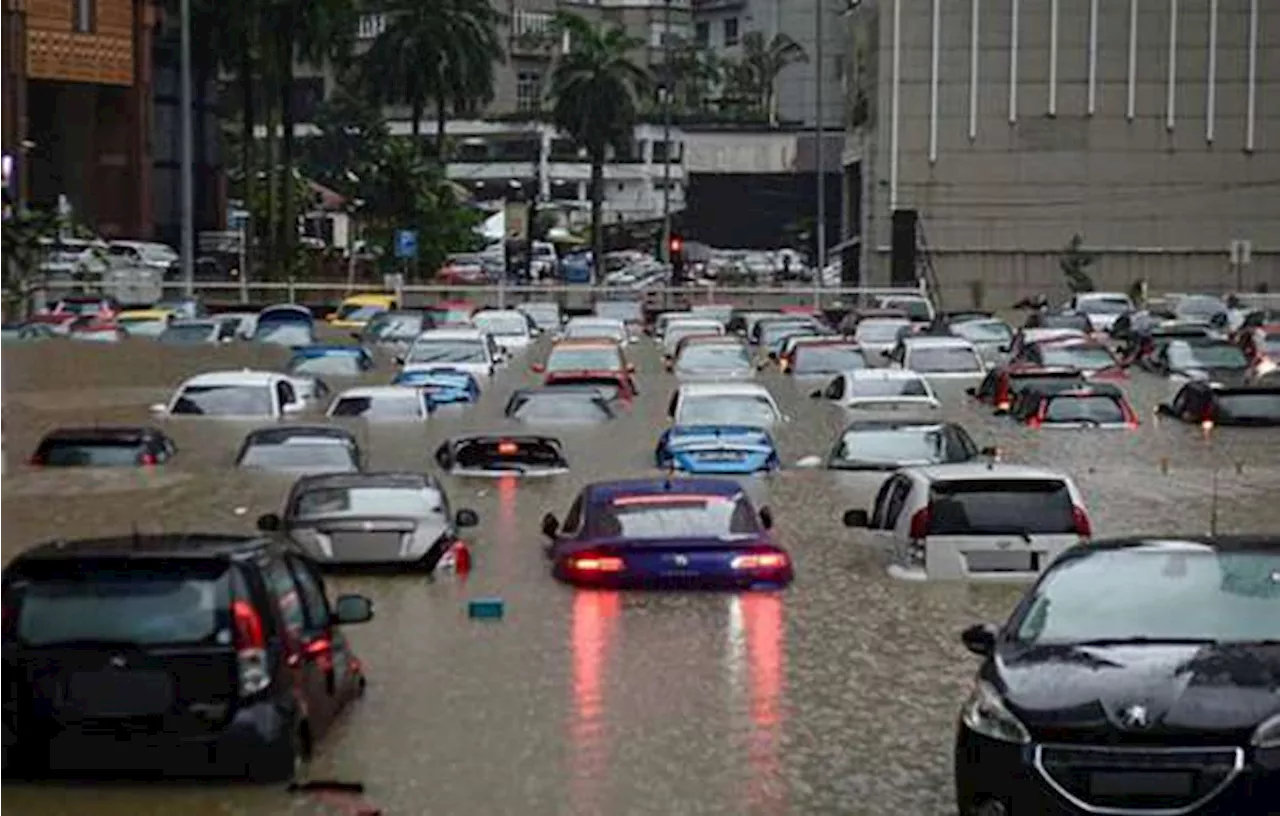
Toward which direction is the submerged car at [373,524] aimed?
away from the camera

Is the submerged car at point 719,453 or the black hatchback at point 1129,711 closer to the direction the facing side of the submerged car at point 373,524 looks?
the submerged car

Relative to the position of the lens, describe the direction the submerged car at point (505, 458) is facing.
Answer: facing away from the viewer

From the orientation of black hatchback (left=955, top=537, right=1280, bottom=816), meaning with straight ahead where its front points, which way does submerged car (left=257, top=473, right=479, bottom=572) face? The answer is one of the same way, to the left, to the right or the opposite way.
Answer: the opposite way

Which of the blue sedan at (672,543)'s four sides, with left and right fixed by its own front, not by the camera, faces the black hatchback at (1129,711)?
back

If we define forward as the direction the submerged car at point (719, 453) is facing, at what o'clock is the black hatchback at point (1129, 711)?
The black hatchback is roughly at 6 o'clock from the submerged car.

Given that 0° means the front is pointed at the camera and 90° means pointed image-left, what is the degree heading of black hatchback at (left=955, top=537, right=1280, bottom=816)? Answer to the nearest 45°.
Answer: approximately 0°

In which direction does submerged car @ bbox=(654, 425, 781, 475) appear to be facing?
away from the camera

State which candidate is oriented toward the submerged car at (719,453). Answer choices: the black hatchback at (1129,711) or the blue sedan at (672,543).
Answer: the blue sedan

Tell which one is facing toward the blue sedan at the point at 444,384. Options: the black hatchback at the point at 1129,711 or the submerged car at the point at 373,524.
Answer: the submerged car

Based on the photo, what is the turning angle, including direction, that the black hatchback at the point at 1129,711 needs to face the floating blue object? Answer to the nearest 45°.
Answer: approximately 135° to its right

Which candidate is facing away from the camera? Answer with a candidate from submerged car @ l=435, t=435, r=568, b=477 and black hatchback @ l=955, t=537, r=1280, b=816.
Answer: the submerged car

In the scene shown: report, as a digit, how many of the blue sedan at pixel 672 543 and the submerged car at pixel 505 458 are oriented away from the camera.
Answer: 2

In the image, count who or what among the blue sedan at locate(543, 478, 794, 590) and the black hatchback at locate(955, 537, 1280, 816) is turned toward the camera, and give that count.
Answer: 1

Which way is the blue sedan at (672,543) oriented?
away from the camera
